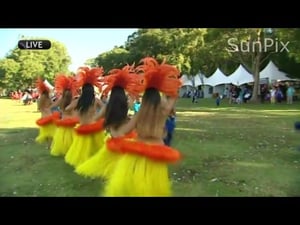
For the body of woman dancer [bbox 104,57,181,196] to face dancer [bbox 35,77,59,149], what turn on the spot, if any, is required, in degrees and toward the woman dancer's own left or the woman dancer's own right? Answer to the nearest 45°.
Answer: approximately 45° to the woman dancer's own left

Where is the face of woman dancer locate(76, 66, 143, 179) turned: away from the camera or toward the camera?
away from the camera

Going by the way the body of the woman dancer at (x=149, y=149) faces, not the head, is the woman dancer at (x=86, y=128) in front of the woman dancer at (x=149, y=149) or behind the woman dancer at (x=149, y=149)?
in front

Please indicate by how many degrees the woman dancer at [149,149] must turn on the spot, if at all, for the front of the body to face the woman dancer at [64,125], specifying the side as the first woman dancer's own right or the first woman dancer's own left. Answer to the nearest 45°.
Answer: approximately 45° to the first woman dancer's own left

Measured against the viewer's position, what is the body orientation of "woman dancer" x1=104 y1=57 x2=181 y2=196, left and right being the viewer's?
facing away from the viewer

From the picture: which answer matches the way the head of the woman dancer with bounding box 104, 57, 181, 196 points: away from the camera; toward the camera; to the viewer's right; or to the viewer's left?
away from the camera

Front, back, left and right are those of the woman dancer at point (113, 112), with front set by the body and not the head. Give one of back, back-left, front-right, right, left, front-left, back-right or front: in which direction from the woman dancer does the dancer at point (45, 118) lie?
front-left

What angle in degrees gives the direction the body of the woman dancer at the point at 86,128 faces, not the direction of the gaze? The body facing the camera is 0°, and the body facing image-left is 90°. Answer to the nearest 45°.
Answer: approximately 180°

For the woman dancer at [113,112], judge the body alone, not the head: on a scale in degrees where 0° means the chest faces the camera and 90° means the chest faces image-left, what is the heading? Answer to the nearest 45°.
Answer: approximately 180°

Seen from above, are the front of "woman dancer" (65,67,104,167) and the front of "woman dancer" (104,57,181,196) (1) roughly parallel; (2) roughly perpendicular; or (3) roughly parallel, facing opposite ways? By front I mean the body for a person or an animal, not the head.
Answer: roughly parallel

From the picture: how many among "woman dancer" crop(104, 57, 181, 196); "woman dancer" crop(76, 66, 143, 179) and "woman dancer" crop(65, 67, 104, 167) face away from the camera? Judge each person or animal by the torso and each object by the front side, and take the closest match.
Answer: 3

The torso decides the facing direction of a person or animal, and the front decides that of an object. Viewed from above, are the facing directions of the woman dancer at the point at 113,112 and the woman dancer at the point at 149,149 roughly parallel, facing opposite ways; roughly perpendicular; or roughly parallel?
roughly parallel

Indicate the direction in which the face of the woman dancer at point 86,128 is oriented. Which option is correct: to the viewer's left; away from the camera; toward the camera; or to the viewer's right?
away from the camera
